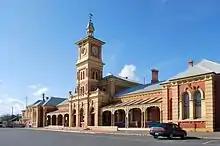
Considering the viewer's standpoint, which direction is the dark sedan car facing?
facing away from the viewer and to the right of the viewer
